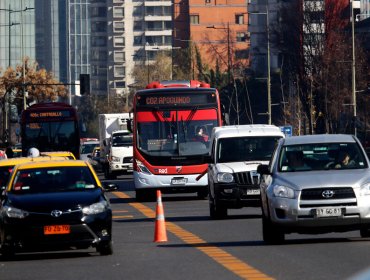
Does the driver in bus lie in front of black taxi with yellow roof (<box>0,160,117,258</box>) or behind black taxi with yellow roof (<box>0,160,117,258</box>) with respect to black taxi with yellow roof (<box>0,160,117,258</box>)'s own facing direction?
behind

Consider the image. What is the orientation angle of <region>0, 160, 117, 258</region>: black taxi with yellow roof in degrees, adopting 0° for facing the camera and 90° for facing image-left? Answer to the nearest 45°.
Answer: approximately 0°

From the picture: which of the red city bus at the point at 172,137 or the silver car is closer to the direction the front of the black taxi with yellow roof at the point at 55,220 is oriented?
the silver car

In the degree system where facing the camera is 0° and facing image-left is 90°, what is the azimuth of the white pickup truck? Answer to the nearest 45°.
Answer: approximately 0°
